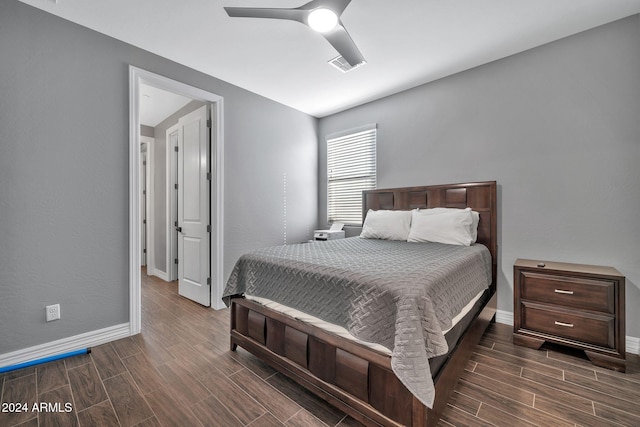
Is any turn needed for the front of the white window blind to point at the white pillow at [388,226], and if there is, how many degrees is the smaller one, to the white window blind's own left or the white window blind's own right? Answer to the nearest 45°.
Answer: approximately 90° to the white window blind's own left

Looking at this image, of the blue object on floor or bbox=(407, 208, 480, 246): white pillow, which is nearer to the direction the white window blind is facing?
the blue object on floor

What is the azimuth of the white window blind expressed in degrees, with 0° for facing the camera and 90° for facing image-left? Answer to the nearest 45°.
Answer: approximately 45°

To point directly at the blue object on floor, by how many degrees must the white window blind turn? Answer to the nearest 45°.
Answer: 0° — it already faces it

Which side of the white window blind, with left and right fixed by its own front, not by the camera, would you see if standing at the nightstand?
left

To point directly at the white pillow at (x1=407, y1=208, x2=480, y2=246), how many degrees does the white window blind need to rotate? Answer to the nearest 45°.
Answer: approximately 90° to its left

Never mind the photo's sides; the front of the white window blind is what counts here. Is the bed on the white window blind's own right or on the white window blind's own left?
on the white window blind's own left

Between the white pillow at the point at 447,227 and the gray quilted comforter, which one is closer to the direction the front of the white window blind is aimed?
the gray quilted comforter

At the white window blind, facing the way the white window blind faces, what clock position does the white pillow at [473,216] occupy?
The white pillow is roughly at 9 o'clock from the white window blind.

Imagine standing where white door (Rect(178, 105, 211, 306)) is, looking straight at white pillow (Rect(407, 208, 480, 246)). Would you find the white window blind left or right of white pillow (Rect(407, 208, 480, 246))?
left
